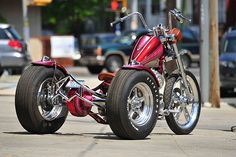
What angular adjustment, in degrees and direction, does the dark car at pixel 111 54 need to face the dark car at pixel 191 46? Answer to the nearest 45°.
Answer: approximately 180°

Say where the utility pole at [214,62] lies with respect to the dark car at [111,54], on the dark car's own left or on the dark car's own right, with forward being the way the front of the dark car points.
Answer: on the dark car's own left

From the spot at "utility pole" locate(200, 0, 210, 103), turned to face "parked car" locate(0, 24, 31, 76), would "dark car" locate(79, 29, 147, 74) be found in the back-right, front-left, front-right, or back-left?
front-right

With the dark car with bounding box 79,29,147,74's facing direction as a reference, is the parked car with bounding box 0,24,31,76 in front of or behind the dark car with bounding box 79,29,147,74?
in front

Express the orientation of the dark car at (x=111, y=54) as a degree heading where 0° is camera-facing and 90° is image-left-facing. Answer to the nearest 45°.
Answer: approximately 45°
